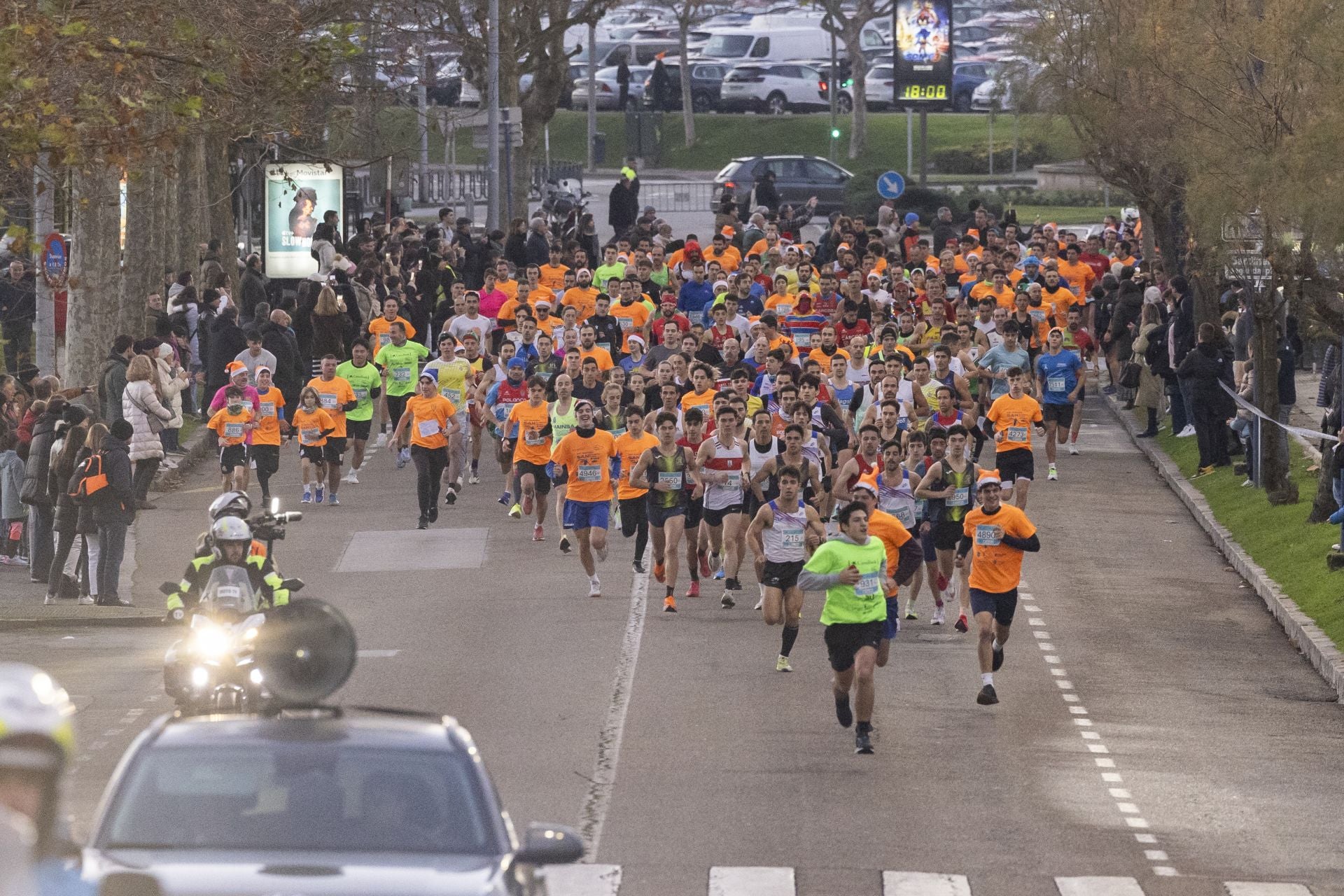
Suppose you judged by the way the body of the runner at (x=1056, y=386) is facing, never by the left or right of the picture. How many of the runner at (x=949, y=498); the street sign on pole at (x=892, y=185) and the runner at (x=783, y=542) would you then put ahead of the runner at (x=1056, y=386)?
2

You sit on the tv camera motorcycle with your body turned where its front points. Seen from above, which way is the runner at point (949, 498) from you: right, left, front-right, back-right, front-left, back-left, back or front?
back-left

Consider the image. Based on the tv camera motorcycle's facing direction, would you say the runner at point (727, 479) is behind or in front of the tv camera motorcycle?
behind

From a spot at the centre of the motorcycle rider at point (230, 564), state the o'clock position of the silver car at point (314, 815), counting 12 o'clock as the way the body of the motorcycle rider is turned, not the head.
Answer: The silver car is roughly at 12 o'clock from the motorcycle rider.

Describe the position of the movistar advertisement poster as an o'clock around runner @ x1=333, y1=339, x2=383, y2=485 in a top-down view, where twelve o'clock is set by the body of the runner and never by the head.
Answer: The movistar advertisement poster is roughly at 6 o'clock from the runner.

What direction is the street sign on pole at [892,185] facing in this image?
toward the camera

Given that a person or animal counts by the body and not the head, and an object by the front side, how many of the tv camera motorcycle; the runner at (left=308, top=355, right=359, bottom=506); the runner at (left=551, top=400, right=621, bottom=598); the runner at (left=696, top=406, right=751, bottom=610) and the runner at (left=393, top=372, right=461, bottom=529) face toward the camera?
5

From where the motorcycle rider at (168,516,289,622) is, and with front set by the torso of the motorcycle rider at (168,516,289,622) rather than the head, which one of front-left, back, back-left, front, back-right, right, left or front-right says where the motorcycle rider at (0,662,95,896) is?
front

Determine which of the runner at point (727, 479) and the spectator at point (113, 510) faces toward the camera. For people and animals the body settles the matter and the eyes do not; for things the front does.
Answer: the runner

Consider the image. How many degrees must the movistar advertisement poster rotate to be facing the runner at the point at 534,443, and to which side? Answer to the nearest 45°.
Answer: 0° — it already faces them

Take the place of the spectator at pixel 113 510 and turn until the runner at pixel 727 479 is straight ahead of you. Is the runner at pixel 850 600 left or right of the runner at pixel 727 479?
right

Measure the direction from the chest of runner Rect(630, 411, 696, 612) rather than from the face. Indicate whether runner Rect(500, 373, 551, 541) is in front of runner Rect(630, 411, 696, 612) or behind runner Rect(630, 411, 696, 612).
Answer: behind

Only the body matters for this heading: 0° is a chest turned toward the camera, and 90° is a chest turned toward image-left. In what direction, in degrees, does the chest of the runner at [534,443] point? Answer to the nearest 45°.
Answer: approximately 0°

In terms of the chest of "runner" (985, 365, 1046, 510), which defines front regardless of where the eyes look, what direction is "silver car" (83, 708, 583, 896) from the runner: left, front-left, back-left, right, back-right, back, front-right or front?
front

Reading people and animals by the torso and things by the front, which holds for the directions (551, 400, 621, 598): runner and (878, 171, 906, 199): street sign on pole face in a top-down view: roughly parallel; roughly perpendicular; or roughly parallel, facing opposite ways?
roughly parallel

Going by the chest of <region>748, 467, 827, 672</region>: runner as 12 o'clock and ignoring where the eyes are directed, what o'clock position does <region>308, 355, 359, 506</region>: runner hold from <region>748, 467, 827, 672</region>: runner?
<region>308, 355, 359, 506</region>: runner is roughly at 5 o'clock from <region>748, 467, 827, 672</region>: runner.

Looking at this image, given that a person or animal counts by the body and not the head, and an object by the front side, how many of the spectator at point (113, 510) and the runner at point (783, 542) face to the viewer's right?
1

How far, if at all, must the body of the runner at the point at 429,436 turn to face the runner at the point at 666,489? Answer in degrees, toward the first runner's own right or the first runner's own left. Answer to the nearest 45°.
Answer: approximately 45° to the first runner's own left

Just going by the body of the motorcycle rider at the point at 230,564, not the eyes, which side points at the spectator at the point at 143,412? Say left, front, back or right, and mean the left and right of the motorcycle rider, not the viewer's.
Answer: back

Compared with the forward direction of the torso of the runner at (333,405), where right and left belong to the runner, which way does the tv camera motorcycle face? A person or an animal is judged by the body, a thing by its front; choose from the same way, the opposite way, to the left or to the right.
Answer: the same way

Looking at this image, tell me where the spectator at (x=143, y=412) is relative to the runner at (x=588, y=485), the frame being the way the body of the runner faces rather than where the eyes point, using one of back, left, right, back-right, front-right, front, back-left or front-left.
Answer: back-right

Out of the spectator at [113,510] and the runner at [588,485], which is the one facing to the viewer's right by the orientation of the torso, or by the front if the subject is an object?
the spectator
